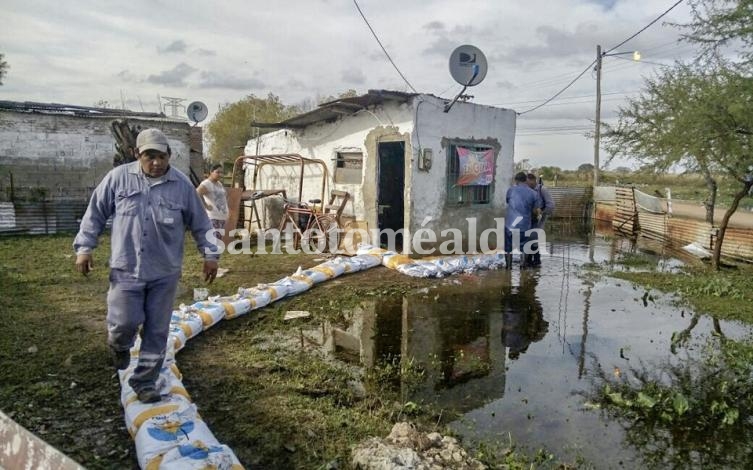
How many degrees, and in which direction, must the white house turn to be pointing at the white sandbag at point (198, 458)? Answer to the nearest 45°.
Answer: approximately 45° to its left

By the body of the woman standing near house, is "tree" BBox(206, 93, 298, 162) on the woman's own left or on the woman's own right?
on the woman's own left

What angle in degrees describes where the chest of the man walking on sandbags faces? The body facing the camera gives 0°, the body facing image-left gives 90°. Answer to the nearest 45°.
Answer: approximately 0°

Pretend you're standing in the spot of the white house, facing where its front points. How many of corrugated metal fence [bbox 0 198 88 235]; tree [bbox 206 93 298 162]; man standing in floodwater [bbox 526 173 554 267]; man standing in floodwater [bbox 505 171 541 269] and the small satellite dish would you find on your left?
2

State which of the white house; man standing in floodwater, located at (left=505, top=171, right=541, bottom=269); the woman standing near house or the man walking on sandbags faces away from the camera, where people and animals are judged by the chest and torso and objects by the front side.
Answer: the man standing in floodwater

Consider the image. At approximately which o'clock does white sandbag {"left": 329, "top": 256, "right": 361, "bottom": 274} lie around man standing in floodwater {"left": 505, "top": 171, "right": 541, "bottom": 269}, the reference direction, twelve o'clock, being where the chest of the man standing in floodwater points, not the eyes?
The white sandbag is roughly at 8 o'clock from the man standing in floodwater.

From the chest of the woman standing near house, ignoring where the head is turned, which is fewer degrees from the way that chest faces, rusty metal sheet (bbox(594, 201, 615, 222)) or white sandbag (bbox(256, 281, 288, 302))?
the white sandbag

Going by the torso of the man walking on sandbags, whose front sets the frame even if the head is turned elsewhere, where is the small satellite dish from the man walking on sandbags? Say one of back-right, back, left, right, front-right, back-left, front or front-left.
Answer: back

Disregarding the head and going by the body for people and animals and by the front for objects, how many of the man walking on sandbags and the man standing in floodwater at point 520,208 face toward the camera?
1

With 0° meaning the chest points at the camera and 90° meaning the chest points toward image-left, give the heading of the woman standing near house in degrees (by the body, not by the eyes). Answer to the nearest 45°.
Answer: approximately 315°

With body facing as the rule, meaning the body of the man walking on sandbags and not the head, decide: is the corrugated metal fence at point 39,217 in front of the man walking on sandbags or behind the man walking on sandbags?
behind

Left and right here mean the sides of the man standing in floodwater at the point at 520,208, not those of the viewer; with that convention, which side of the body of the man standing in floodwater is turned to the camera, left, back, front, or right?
back
